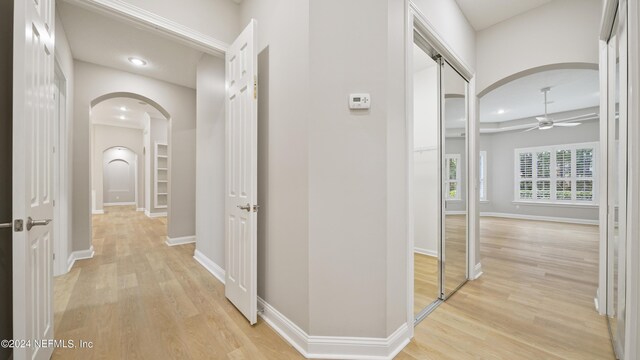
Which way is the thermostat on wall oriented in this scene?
toward the camera

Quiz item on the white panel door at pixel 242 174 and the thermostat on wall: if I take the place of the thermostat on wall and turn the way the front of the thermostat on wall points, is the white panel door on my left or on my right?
on my right

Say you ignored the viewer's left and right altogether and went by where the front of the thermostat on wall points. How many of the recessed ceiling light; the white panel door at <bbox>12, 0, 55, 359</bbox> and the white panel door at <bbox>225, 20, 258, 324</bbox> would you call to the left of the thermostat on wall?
0

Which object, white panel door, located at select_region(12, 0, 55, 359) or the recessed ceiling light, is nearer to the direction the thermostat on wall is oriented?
the white panel door

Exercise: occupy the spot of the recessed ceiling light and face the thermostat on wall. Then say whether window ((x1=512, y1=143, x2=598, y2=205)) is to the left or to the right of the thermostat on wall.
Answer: left

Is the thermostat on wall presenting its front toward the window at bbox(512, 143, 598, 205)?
no

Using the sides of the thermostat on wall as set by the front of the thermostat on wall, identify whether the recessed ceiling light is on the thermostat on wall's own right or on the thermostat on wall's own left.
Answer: on the thermostat on wall's own right

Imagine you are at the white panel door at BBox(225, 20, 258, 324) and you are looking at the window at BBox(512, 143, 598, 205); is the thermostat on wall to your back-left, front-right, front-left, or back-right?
front-right

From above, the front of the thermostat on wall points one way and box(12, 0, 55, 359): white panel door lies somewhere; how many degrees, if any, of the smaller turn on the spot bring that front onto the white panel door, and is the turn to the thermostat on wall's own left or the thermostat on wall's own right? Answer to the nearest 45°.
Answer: approximately 90° to the thermostat on wall's own right

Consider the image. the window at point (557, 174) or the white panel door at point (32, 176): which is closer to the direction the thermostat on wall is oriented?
the white panel door
